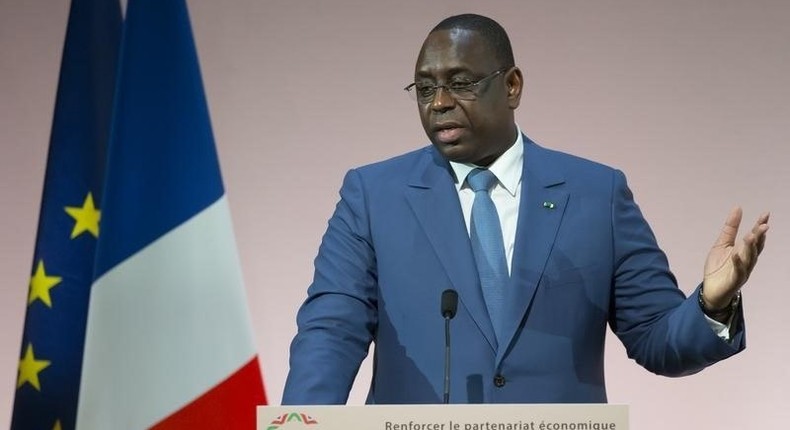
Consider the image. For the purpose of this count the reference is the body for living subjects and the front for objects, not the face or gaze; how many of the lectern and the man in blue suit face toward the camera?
2

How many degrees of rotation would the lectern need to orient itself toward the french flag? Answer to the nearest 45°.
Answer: approximately 135° to its right

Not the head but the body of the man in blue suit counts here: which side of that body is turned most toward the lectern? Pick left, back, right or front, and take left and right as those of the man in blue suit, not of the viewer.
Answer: front

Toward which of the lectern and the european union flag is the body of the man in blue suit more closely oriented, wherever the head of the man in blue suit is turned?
the lectern

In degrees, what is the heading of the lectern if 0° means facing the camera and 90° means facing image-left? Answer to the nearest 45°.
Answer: approximately 0°

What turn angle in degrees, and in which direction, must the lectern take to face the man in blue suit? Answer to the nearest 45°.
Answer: approximately 180°

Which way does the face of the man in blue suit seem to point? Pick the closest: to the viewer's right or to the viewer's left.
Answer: to the viewer's left
